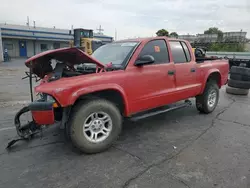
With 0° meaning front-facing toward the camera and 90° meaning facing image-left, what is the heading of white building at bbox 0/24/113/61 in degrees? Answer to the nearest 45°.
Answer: approximately 315°

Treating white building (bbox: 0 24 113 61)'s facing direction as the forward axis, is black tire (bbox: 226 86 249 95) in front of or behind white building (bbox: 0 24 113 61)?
in front

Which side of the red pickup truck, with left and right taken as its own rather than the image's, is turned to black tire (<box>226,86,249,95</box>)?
back

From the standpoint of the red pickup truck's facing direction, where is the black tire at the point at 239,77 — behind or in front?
behind

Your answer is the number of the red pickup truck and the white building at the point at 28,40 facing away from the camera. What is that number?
0

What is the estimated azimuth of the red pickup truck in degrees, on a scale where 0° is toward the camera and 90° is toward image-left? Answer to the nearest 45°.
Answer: approximately 45°

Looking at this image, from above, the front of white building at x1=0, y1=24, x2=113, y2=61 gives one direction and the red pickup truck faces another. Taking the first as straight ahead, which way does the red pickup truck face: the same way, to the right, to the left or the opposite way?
to the right

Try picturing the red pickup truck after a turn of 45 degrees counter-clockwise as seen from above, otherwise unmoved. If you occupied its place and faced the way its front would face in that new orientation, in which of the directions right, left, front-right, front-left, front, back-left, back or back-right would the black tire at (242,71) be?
back-left

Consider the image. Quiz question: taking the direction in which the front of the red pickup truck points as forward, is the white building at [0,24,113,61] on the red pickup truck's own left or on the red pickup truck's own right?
on the red pickup truck's own right
